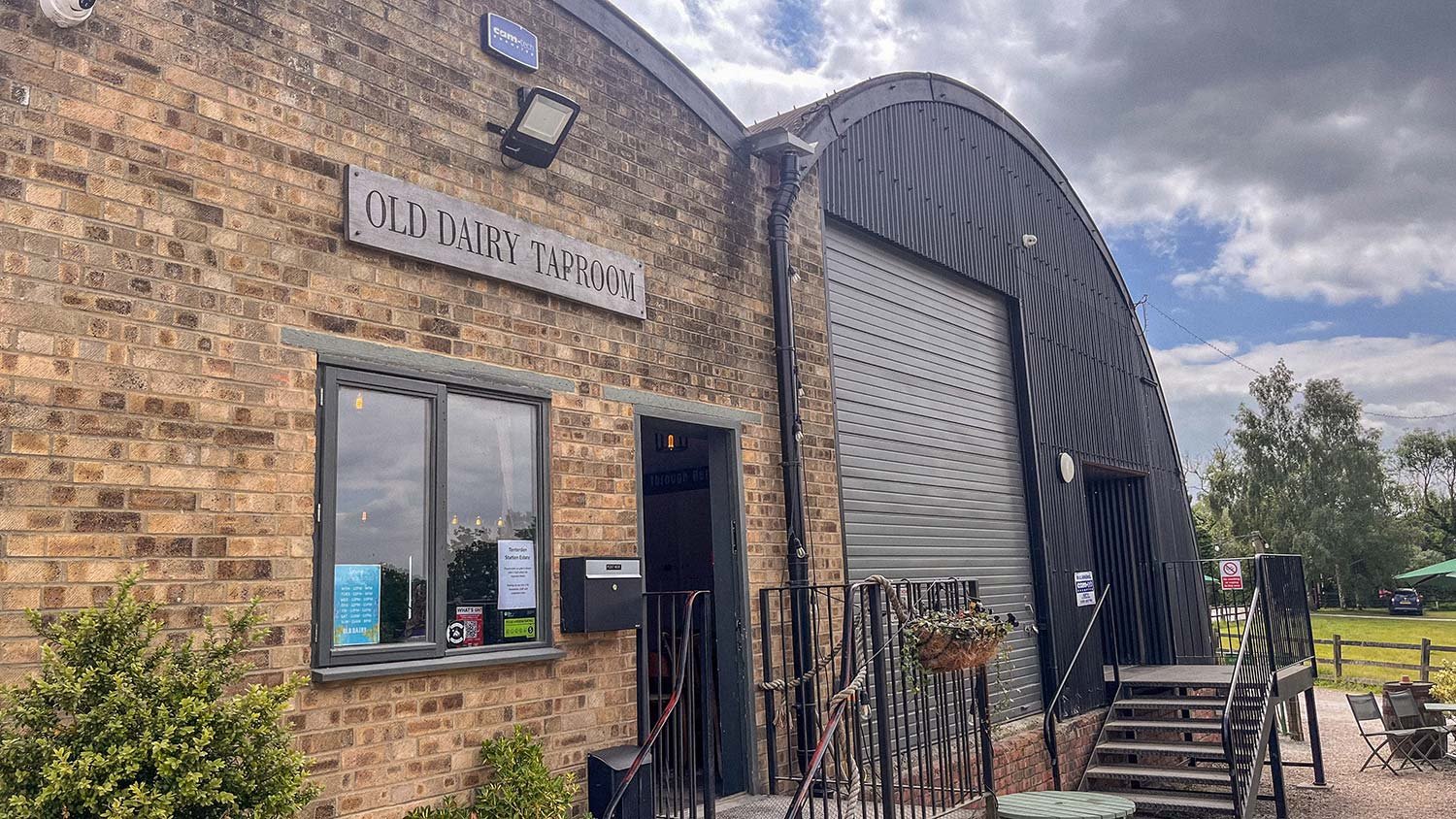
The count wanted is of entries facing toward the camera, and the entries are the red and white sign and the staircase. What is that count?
2

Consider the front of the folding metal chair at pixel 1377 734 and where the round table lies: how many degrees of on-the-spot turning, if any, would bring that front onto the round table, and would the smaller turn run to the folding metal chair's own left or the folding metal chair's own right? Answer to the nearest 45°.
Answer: approximately 45° to the folding metal chair's own right

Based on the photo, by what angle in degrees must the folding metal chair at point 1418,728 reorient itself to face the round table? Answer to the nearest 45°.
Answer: approximately 45° to its right

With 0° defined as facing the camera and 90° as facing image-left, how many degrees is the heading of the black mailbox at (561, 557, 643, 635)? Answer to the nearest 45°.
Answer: approximately 315°

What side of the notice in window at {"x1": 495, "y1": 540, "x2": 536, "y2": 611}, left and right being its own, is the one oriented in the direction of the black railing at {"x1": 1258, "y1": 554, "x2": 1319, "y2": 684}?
left

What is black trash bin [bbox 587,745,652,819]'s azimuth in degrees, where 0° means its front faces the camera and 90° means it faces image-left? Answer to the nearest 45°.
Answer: approximately 315°

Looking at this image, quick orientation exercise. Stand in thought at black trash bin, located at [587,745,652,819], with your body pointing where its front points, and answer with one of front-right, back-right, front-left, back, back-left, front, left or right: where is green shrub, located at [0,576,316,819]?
right

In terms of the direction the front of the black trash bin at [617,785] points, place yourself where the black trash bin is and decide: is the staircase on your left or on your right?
on your left
